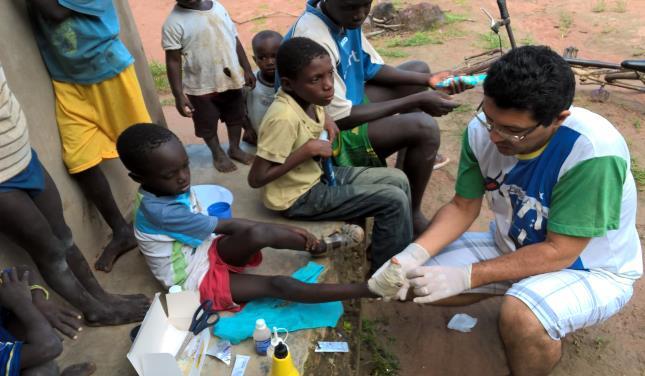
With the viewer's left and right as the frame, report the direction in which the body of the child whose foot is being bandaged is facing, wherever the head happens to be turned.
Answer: facing to the right of the viewer

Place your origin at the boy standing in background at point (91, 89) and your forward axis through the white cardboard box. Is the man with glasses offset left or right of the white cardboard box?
left

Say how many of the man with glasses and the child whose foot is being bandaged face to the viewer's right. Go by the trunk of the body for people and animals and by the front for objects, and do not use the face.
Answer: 1

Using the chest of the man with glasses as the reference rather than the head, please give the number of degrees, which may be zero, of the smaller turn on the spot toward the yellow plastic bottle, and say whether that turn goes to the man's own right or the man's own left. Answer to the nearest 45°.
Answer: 0° — they already face it

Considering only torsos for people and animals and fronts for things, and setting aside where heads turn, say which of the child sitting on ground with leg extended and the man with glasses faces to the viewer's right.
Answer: the child sitting on ground with leg extended

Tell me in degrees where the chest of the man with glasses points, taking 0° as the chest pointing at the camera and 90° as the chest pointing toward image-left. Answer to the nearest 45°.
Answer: approximately 45°

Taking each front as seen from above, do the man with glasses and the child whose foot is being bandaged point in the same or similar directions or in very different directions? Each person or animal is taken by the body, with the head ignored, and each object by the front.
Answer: very different directions
